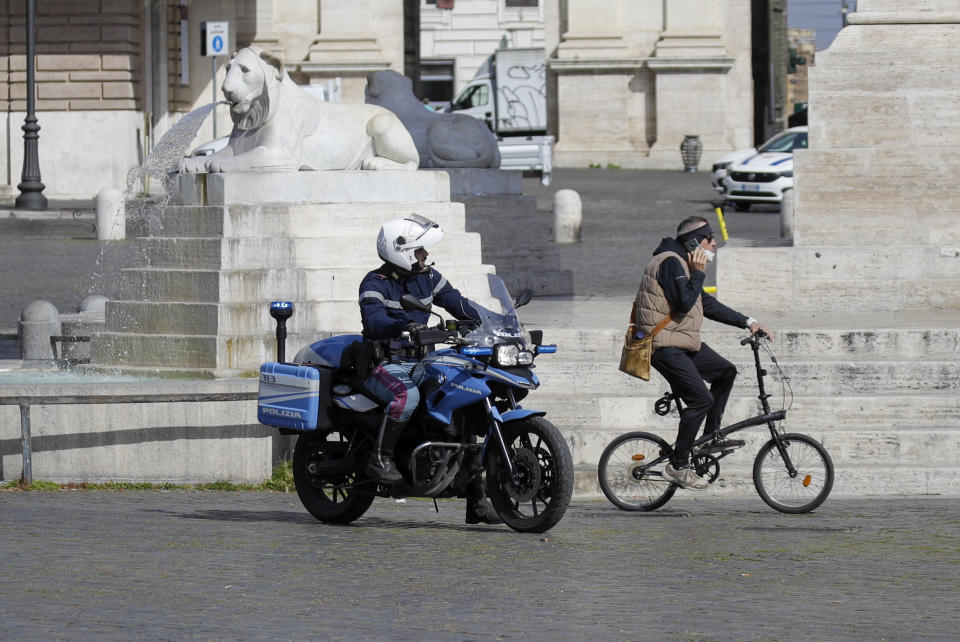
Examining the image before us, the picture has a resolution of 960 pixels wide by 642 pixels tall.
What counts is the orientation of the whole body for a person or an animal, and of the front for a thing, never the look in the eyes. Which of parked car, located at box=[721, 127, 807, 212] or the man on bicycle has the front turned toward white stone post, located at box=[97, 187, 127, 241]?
the parked car

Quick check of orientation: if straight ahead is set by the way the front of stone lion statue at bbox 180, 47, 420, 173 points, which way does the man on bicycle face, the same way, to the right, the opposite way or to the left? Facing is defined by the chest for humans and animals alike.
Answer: the opposite way

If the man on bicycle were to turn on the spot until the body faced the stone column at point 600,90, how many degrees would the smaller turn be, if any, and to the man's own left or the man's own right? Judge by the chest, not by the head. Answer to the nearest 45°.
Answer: approximately 90° to the man's own left

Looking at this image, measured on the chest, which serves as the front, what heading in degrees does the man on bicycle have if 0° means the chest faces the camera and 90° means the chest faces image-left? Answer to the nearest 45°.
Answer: approximately 270°

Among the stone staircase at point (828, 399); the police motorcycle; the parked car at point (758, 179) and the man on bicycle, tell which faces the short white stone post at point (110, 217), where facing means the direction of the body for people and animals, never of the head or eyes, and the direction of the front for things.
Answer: the parked car

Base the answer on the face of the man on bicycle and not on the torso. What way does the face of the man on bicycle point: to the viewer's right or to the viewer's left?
to the viewer's right

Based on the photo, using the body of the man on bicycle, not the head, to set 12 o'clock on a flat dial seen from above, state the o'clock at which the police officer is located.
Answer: The police officer is roughly at 5 o'clock from the man on bicycle.

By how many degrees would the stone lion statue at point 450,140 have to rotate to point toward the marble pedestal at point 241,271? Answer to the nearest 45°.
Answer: approximately 90° to its left

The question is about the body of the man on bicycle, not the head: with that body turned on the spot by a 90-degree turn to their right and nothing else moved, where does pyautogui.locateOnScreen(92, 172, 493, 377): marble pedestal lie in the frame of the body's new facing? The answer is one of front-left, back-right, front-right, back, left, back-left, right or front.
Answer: back-right

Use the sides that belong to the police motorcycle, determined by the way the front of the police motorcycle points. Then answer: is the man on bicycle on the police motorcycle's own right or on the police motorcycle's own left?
on the police motorcycle's own left

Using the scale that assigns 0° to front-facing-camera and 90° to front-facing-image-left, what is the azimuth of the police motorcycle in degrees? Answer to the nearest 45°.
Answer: approximately 315°

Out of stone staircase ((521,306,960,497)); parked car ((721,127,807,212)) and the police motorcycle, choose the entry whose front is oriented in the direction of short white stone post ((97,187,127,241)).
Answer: the parked car

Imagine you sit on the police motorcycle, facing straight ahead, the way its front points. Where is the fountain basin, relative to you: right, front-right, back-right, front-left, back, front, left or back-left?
back
